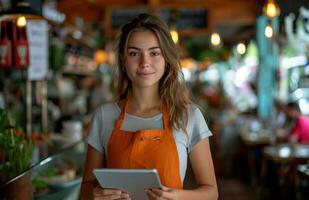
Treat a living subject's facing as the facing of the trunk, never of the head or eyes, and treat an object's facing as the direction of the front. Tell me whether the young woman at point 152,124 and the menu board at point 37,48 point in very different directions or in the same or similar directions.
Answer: same or similar directions

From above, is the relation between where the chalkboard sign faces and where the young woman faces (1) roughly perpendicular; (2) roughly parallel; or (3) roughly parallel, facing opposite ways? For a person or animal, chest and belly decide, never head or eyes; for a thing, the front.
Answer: roughly parallel

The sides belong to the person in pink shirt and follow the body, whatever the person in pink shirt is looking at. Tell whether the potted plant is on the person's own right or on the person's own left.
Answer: on the person's own left

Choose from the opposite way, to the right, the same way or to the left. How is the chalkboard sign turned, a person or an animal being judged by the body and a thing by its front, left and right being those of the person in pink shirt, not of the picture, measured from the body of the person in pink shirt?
to the left

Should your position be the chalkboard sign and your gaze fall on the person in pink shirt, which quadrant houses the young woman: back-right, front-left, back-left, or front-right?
front-right

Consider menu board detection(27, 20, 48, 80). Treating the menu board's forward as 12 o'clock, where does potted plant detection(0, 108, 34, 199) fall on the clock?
The potted plant is roughly at 12 o'clock from the menu board.

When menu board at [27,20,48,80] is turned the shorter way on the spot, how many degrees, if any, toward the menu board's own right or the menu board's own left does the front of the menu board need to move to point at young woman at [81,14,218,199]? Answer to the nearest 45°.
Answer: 0° — it already faces them

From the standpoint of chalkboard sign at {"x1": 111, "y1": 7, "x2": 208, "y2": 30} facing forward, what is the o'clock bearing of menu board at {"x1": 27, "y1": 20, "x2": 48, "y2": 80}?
The menu board is roughly at 1 o'clock from the chalkboard sign.

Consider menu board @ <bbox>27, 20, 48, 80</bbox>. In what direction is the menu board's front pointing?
toward the camera

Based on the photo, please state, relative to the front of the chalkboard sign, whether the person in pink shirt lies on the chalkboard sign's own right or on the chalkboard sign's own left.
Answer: on the chalkboard sign's own left

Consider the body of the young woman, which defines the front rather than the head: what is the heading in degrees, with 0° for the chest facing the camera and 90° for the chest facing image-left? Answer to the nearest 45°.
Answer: approximately 0°

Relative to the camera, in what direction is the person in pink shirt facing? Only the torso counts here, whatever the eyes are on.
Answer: to the viewer's left

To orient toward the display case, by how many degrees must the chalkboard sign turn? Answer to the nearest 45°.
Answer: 0° — it already faces it
